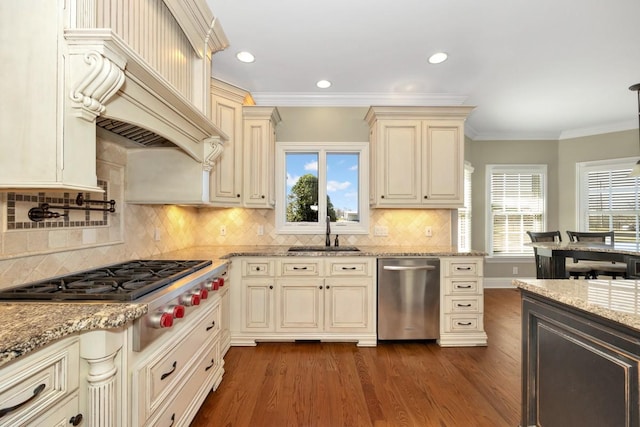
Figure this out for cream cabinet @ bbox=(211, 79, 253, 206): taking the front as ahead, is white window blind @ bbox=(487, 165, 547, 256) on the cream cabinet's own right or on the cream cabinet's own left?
on the cream cabinet's own left

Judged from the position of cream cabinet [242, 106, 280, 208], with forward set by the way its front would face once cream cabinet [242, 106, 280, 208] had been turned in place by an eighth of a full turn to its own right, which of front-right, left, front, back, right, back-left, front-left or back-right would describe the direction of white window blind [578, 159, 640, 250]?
back-left

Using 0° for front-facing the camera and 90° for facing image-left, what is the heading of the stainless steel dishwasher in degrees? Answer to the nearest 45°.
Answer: approximately 0°

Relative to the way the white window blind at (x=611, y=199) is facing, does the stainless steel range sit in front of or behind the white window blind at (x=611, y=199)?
in front

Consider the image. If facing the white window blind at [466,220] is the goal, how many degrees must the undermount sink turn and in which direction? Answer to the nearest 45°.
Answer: approximately 135° to its left

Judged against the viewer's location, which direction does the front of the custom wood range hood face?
facing the viewer and to the right of the viewer

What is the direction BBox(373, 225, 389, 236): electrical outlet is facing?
toward the camera

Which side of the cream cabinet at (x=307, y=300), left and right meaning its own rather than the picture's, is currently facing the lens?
front

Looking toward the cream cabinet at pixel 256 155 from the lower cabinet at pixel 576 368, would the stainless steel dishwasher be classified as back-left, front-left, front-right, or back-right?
front-right

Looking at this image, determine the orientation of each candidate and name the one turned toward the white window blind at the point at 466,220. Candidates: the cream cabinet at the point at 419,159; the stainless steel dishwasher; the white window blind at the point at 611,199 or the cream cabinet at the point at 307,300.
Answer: the white window blind at the point at 611,199

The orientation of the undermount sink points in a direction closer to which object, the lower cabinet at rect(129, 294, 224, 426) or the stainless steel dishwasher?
the lower cabinet

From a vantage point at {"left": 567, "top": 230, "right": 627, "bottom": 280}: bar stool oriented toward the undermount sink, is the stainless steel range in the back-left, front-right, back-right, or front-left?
front-left

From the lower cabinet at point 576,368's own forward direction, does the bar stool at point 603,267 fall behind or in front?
behind

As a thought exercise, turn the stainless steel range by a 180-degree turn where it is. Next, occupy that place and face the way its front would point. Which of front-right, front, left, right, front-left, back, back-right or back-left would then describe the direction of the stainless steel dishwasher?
back-right

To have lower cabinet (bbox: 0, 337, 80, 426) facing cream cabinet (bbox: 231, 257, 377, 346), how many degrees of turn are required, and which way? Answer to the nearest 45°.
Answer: approximately 90° to its left
